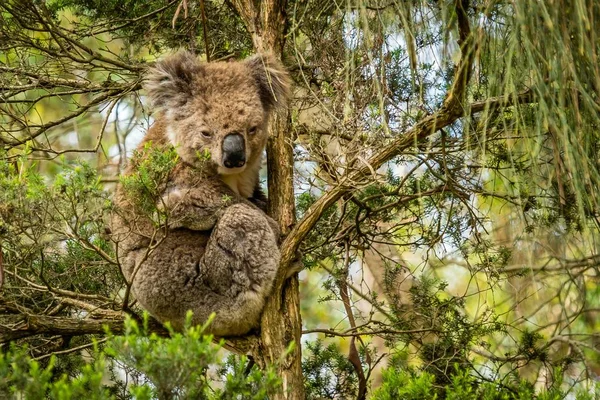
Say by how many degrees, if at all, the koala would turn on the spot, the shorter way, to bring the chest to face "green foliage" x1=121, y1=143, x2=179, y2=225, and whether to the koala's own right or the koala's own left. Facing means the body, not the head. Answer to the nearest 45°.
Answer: approximately 45° to the koala's own right

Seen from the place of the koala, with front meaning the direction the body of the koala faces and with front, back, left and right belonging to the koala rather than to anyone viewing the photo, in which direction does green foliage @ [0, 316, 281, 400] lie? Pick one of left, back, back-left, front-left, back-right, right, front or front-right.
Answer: front-right

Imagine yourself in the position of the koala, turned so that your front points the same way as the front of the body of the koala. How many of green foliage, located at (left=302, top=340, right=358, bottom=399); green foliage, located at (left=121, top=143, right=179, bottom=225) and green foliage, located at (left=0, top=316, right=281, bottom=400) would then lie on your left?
1

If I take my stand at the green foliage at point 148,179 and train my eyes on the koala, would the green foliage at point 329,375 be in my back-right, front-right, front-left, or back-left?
front-right

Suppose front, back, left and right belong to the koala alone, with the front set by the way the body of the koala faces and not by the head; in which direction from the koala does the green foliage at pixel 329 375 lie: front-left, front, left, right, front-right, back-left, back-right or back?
left
